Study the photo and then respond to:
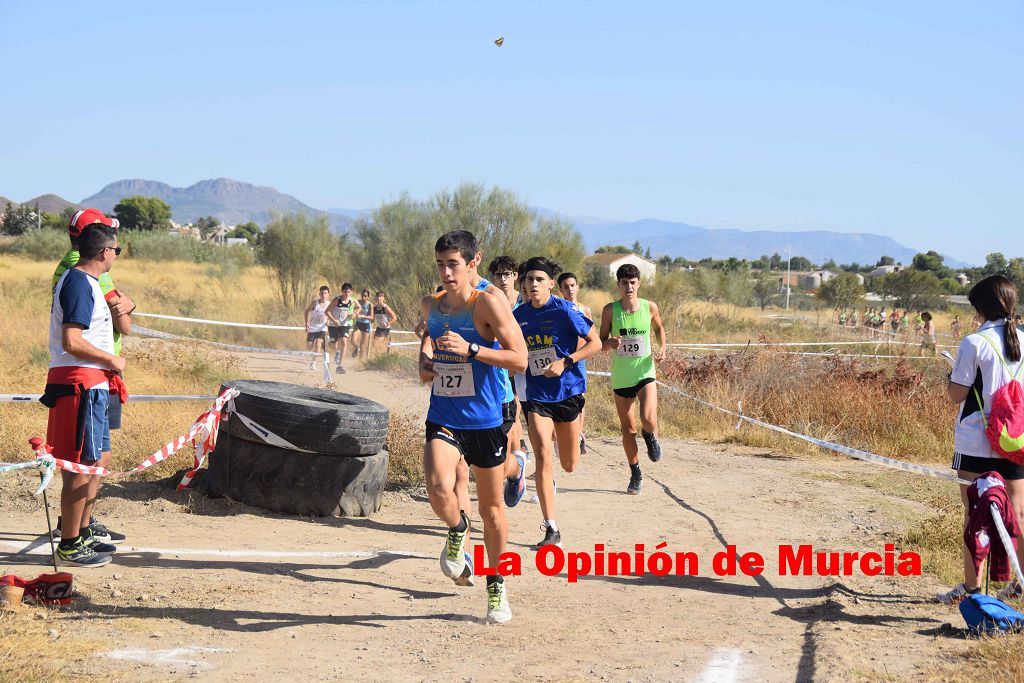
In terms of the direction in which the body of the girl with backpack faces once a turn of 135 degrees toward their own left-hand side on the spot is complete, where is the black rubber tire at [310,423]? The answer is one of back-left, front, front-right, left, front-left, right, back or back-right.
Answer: right

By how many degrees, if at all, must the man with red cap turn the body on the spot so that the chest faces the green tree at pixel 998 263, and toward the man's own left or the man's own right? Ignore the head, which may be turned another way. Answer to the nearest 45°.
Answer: approximately 45° to the man's own left

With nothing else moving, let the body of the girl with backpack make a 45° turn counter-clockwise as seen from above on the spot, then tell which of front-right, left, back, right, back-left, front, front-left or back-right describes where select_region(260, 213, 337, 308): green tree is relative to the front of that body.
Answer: front-right

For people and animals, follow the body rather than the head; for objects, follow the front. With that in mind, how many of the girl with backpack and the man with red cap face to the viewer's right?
1

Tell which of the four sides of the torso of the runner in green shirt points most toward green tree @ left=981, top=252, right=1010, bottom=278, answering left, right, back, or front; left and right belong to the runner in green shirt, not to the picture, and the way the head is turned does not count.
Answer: back

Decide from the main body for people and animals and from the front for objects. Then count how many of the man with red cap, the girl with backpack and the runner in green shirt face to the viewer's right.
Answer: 1

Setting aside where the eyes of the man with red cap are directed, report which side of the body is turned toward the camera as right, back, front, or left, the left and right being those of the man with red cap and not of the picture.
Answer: right

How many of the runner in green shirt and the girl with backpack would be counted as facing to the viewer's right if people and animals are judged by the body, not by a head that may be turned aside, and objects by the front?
0

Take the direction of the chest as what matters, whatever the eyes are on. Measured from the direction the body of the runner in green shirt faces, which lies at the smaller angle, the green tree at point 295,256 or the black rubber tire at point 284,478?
the black rubber tire

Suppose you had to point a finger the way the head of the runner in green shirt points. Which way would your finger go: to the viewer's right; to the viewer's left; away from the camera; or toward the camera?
toward the camera

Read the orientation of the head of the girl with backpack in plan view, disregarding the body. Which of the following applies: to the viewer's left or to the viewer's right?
to the viewer's left

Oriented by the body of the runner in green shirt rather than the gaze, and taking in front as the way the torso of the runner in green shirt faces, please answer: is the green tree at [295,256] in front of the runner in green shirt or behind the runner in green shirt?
behind

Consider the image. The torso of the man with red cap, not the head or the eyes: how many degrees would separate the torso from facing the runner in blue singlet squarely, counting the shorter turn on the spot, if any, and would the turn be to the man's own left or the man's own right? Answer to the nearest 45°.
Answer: approximately 45° to the man's own right

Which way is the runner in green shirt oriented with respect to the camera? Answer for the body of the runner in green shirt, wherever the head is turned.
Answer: toward the camera

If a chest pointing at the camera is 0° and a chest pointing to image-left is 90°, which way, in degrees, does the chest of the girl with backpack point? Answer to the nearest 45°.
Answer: approximately 135°
